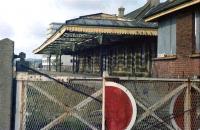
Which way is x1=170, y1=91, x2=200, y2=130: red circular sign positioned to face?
toward the camera

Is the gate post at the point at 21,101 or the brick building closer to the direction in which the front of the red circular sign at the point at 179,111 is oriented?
the gate post

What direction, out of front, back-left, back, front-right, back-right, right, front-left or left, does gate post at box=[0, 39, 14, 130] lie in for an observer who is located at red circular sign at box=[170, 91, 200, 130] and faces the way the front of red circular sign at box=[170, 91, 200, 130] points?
front-right

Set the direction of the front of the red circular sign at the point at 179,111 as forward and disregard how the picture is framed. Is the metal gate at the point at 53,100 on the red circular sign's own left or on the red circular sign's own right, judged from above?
on the red circular sign's own right

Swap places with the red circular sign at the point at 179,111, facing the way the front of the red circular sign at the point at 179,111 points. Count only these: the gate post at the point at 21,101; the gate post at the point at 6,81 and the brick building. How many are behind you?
1

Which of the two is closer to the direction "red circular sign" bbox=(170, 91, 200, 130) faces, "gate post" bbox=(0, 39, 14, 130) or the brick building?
the gate post

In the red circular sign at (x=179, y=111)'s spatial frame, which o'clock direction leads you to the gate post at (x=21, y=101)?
The gate post is roughly at 2 o'clock from the red circular sign.

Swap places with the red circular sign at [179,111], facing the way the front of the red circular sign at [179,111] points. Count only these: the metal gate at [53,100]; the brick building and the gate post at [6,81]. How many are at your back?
1

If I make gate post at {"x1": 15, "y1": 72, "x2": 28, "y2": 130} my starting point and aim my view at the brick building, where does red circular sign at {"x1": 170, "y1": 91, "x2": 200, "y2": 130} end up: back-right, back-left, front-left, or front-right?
front-right

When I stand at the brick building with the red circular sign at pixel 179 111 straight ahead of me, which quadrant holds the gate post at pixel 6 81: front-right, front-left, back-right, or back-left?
front-right

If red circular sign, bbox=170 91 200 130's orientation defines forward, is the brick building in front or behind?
behind
